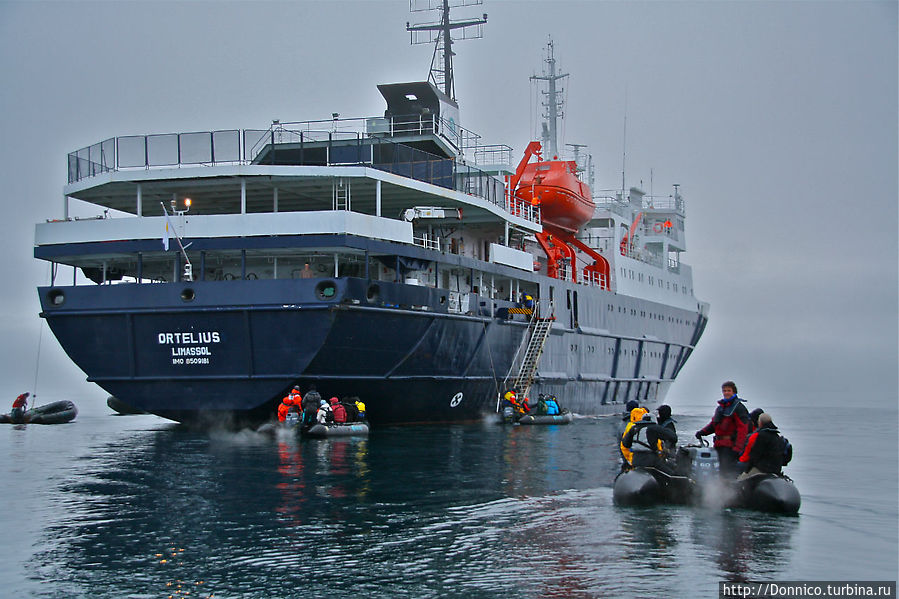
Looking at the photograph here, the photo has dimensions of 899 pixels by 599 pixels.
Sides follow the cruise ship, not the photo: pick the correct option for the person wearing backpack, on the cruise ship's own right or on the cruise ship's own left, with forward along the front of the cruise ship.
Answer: on the cruise ship's own right

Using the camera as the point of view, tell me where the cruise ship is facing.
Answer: facing away from the viewer and to the right of the viewer
